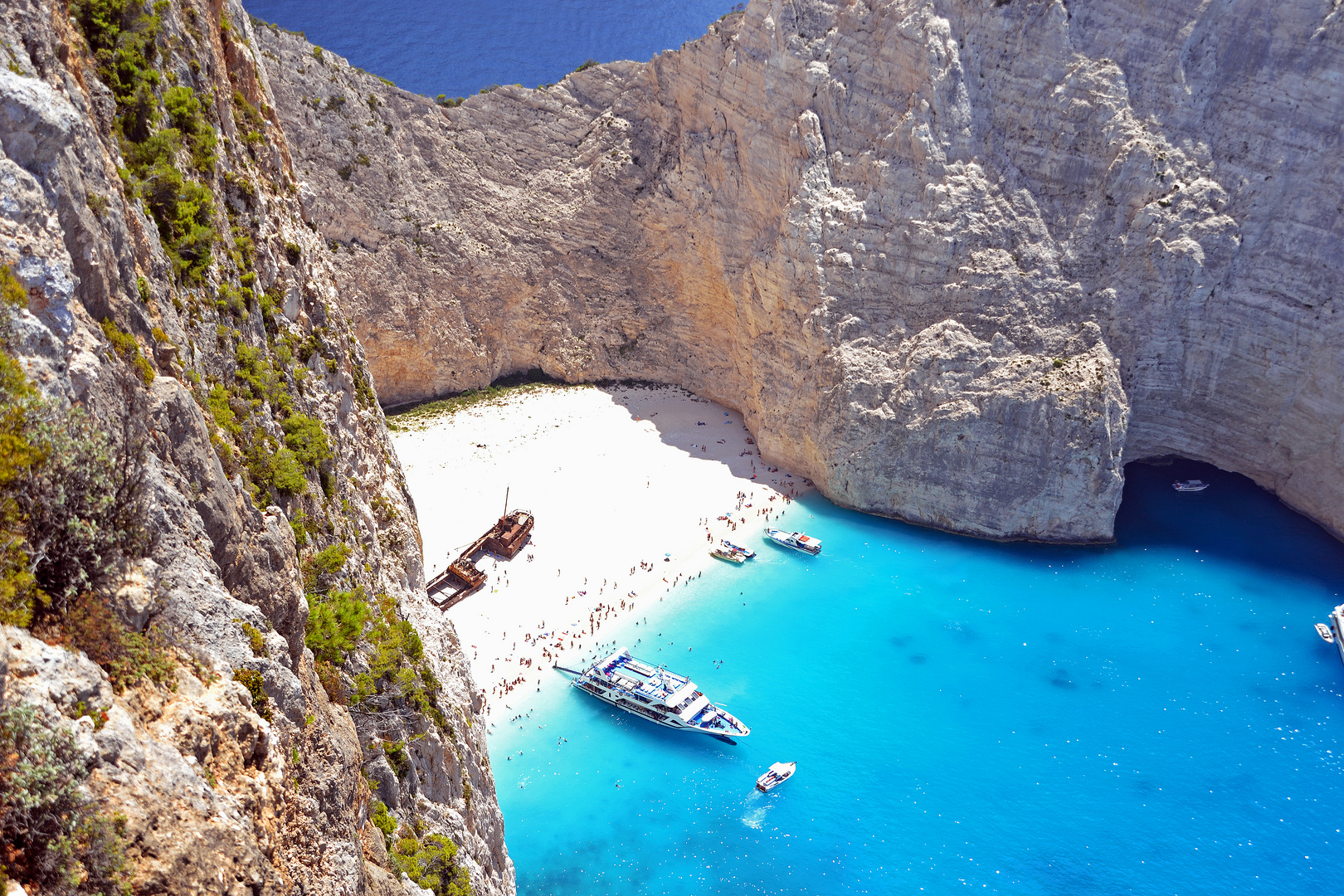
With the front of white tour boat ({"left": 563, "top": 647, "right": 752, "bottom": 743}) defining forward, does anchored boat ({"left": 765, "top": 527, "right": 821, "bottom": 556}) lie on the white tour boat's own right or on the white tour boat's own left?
on the white tour boat's own left

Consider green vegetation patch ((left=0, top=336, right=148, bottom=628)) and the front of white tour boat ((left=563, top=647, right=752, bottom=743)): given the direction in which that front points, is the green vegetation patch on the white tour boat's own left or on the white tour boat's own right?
on the white tour boat's own right

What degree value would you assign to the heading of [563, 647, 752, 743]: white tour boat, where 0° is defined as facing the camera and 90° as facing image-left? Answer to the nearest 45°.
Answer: approximately 315°

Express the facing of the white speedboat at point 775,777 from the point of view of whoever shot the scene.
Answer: facing away from the viewer and to the right of the viewer

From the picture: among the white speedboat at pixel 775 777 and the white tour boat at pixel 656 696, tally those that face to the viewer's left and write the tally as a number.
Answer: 0

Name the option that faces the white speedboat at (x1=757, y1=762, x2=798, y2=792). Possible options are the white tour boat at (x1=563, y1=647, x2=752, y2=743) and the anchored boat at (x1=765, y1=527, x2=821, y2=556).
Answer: the white tour boat

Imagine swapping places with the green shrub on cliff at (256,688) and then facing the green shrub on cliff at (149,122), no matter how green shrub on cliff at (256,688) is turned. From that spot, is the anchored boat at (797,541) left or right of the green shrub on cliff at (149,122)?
right

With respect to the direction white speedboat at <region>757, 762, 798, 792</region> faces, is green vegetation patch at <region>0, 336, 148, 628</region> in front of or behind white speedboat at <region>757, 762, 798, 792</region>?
behind

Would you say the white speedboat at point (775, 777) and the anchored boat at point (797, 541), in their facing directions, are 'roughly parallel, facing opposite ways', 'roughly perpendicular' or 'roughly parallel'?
roughly perpendicular

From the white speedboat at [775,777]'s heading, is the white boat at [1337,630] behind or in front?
in front

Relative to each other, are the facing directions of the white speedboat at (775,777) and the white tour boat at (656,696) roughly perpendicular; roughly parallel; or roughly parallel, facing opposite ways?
roughly perpendicular

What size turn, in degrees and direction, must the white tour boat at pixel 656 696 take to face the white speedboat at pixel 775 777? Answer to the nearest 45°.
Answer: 0° — it already faces it
